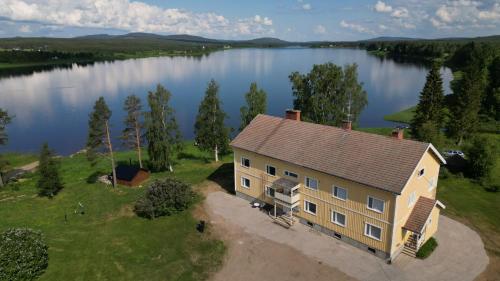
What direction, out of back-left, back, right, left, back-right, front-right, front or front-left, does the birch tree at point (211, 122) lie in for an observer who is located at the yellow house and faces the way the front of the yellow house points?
right

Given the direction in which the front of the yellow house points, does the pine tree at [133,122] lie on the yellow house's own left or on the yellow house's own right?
on the yellow house's own right

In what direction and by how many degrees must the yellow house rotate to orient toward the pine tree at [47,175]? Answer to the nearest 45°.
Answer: approximately 45° to its right

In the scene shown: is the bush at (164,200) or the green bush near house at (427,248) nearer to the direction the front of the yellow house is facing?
the bush

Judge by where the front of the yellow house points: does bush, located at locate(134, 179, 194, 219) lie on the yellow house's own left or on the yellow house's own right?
on the yellow house's own right

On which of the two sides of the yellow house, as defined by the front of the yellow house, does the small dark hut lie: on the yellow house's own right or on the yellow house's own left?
on the yellow house's own right

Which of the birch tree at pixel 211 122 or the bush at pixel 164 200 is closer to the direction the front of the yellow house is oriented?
the bush

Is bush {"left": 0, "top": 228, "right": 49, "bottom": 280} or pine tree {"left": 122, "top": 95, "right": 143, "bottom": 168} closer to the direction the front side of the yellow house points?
the bush

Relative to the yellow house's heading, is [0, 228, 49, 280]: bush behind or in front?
in front

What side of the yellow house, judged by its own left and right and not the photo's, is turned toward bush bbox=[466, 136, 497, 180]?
back

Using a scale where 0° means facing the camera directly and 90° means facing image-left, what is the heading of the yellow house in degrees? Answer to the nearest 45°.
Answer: approximately 45°
